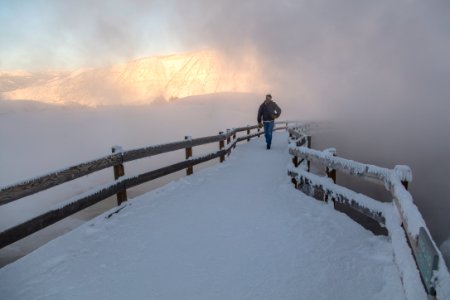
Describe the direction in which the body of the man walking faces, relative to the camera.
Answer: toward the camera

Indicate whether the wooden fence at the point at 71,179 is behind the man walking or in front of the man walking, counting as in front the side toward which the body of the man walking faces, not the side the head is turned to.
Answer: in front
